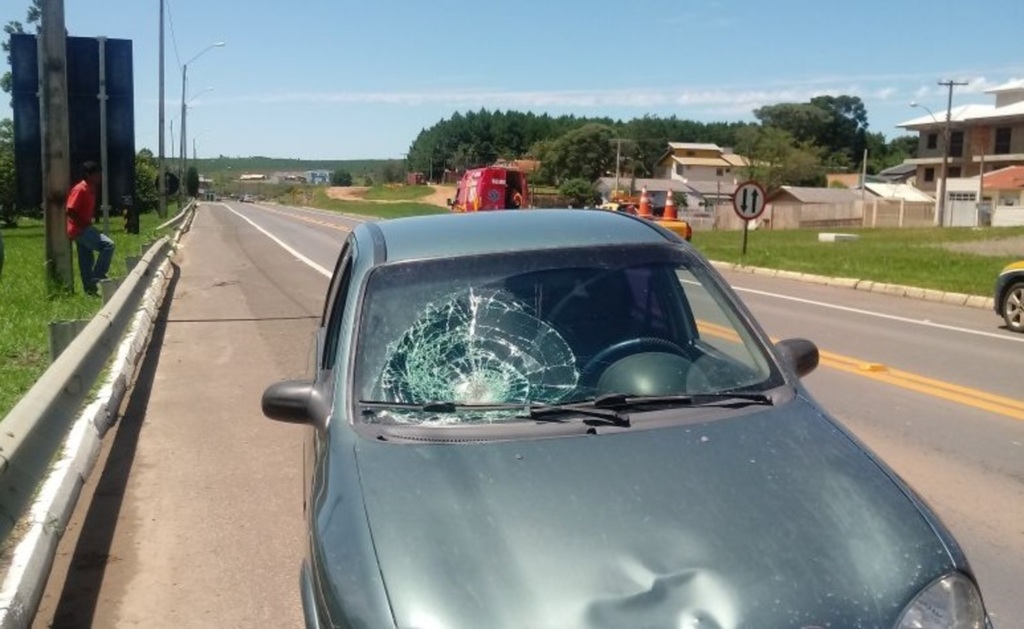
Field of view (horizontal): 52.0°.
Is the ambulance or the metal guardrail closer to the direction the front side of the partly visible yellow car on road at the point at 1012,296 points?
the ambulance

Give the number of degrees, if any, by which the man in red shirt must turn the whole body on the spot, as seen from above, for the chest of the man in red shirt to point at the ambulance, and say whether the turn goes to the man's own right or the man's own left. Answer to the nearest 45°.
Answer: approximately 45° to the man's own left

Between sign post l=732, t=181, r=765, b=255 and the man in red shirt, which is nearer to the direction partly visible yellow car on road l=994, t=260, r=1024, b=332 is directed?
the sign post

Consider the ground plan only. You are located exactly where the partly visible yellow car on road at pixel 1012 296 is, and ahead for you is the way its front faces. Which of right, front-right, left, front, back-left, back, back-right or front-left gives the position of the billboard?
front-left

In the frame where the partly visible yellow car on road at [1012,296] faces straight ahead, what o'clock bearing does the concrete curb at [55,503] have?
The concrete curb is roughly at 8 o'clock from the partly visible yellow car on road.

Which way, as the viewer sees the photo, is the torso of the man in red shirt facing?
to the viewer's right

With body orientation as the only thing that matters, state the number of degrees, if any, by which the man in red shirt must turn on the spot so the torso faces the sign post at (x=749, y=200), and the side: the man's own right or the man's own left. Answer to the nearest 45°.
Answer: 0° — they already face it

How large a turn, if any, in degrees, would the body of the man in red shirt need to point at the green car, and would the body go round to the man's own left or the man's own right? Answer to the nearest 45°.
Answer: approximately 90° to the man's own right

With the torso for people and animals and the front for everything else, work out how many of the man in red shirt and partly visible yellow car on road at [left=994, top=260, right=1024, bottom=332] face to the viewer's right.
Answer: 1

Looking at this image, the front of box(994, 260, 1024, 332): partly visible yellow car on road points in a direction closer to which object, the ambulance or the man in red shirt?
the ambulance

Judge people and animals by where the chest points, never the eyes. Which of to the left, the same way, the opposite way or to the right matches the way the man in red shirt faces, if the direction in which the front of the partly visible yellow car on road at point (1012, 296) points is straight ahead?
to the right

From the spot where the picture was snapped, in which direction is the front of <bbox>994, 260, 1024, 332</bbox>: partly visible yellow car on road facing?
facing away from the viewer and to the left of the viewer

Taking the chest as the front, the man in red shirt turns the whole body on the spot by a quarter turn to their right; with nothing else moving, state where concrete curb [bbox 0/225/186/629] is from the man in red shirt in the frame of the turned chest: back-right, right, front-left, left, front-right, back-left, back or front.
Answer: front

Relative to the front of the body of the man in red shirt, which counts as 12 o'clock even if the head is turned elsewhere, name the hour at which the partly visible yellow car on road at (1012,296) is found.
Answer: The partly visible yellow car on road is roughly at 1 o'clock from the man in red shirt.
